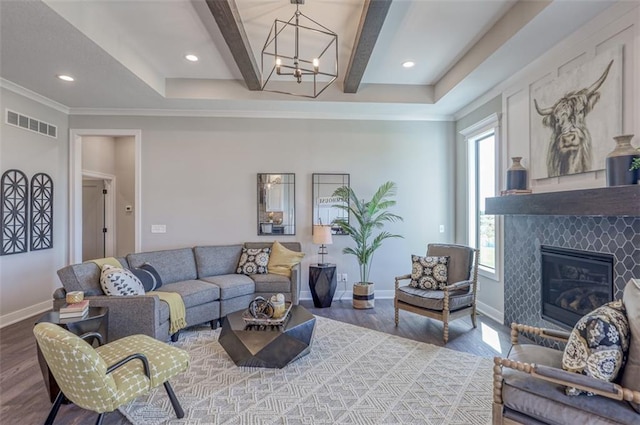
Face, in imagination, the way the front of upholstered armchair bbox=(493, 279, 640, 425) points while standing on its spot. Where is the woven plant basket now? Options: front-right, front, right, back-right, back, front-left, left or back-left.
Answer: front-right

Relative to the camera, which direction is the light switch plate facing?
toward the camera

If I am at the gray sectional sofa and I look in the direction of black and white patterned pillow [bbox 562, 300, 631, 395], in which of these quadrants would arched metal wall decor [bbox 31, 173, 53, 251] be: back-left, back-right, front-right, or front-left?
back-right

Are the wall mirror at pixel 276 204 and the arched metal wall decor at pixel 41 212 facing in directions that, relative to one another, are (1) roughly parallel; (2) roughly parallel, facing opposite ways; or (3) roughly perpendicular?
roughly perpendicular

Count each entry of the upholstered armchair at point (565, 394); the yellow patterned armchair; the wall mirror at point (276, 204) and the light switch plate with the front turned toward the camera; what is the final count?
2

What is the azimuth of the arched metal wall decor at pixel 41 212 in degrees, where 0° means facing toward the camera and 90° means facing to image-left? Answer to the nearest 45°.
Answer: approximately 315°

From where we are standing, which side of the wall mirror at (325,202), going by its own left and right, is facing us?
front

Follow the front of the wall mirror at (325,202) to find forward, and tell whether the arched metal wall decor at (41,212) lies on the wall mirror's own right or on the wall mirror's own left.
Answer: on the wall mirror's own right

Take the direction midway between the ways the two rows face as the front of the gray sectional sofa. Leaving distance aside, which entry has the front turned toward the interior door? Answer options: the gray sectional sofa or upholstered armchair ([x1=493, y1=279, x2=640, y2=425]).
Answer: the upholstered armchair

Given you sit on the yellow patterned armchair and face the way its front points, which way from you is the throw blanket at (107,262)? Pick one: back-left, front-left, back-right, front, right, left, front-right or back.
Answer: front-left

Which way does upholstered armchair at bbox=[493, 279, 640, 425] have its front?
to the viewer's left
